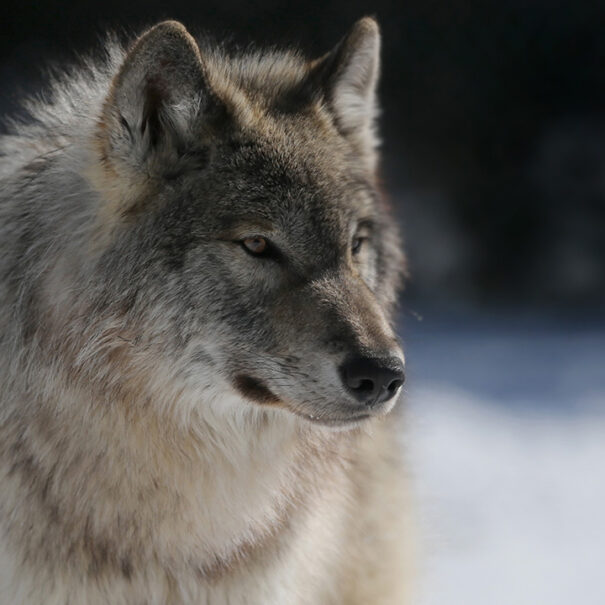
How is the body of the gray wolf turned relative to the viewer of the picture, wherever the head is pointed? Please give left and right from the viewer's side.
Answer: facing the viewer and to the right of the viewer
